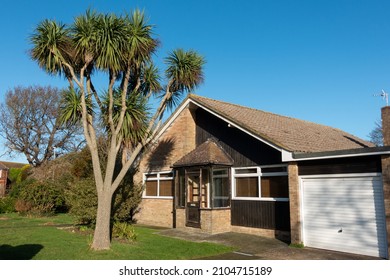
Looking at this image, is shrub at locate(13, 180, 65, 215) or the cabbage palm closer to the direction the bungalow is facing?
the cabbage palm

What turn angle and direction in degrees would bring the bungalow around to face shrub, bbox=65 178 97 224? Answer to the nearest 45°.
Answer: approximately 45° to its right

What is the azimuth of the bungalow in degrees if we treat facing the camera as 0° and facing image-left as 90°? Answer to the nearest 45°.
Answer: approximately 45°

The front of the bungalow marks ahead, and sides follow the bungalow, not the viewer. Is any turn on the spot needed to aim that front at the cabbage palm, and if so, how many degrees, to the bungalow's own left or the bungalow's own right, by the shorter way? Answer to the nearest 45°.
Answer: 0° — it already faces it

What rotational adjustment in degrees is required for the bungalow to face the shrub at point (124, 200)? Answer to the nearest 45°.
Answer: approximately 45° to its right

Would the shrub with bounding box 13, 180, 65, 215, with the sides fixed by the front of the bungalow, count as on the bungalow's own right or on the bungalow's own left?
on the bungalow's own right
